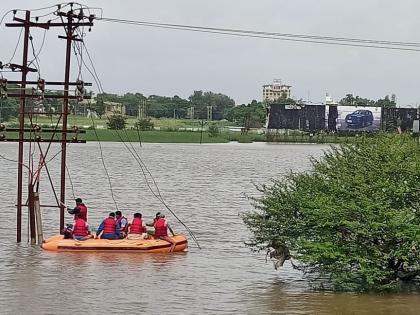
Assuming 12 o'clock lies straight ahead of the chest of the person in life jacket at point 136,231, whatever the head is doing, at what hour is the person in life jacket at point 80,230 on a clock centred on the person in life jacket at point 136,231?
the person in life jacket at point 80,230 is roughly at 9 o'clock from the person in life jacket at point 136,231.

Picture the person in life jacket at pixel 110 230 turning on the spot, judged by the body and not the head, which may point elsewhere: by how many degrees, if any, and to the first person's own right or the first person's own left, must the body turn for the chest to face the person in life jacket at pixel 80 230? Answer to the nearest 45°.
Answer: approximately 90° to the first person's own left

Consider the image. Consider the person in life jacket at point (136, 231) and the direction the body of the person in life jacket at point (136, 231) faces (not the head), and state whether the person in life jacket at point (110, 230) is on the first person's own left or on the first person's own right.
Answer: on the first person's own left

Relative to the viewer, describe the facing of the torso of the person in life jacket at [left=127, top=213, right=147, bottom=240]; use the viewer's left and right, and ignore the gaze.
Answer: facing away from the viewer

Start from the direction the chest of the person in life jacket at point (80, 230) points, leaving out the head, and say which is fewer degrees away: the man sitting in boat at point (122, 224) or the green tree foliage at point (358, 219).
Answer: the man sitting in boat

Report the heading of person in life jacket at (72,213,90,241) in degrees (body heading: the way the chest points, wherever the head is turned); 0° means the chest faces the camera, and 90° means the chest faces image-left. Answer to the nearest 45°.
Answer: approximately 180°

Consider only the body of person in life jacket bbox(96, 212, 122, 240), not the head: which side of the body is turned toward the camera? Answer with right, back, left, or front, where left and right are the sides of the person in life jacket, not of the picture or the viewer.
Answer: back

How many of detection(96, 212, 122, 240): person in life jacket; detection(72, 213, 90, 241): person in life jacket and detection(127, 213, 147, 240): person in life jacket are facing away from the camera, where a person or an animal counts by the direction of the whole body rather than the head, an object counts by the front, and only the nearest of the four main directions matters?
3
